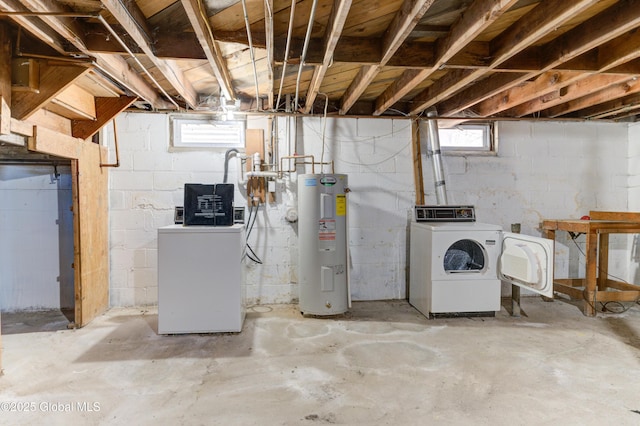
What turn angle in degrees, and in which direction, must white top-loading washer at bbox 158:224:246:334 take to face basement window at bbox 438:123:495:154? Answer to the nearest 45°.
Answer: approximately 90° to its left

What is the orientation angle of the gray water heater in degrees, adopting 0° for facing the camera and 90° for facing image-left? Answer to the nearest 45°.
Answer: approximately 0°

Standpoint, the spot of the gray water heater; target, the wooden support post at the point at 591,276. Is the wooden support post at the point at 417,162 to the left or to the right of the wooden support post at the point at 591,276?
left

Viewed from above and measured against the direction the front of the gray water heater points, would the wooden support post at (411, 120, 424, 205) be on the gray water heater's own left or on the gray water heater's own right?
on the gray water heater's own left

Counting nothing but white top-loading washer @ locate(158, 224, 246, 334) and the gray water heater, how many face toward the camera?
2

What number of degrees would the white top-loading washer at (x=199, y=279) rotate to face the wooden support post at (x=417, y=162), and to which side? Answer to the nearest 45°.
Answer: approximately 90° to its left

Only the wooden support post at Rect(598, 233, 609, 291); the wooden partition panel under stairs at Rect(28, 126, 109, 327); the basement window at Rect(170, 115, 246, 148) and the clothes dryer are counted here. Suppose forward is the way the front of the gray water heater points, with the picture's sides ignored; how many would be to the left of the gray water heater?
2

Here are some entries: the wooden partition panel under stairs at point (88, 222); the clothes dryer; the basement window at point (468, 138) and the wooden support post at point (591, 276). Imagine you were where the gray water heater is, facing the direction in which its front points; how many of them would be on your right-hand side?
1

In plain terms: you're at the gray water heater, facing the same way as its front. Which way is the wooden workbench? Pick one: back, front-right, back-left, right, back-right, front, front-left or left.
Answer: left

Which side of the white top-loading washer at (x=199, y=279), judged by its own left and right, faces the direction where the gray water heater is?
left

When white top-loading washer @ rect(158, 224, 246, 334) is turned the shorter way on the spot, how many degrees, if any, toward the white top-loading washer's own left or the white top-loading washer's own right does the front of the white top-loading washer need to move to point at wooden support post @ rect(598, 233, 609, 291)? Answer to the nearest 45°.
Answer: approximately 90° to the white top-loading washer's own left
